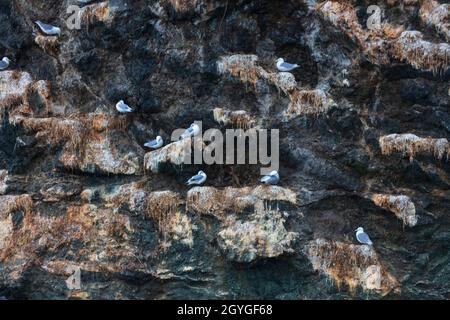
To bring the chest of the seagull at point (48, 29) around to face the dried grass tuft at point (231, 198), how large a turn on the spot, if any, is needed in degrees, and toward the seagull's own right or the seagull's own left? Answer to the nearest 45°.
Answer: approximately 45° to the seagull's own right

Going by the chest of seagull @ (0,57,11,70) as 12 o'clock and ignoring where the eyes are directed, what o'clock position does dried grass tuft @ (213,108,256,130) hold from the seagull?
The dried grass tuft is roughly at 1 o'clock from the seagull.

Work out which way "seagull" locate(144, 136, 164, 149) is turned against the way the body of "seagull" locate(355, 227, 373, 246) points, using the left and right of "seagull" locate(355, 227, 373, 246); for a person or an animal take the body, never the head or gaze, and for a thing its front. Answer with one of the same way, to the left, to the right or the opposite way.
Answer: the opposite way

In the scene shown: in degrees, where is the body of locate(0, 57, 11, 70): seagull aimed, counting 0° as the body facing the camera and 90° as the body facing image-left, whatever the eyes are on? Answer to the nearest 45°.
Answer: approximately 270°

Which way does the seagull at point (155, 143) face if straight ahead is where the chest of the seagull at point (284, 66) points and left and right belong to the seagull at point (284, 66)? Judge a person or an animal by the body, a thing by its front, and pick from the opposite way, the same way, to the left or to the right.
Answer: the opposite way

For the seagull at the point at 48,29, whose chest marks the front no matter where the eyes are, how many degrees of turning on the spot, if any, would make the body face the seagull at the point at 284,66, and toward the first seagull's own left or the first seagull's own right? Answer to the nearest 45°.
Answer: approximately 45° to the first seagull's own right

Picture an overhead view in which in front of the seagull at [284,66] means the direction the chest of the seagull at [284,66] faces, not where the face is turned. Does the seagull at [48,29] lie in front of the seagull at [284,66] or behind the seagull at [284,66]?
in front

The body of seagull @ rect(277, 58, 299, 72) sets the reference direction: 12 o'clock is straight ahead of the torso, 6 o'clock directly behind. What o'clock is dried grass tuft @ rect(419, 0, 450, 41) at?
The dried grass tuft is roughly at 6 o'clock from the seagull.
